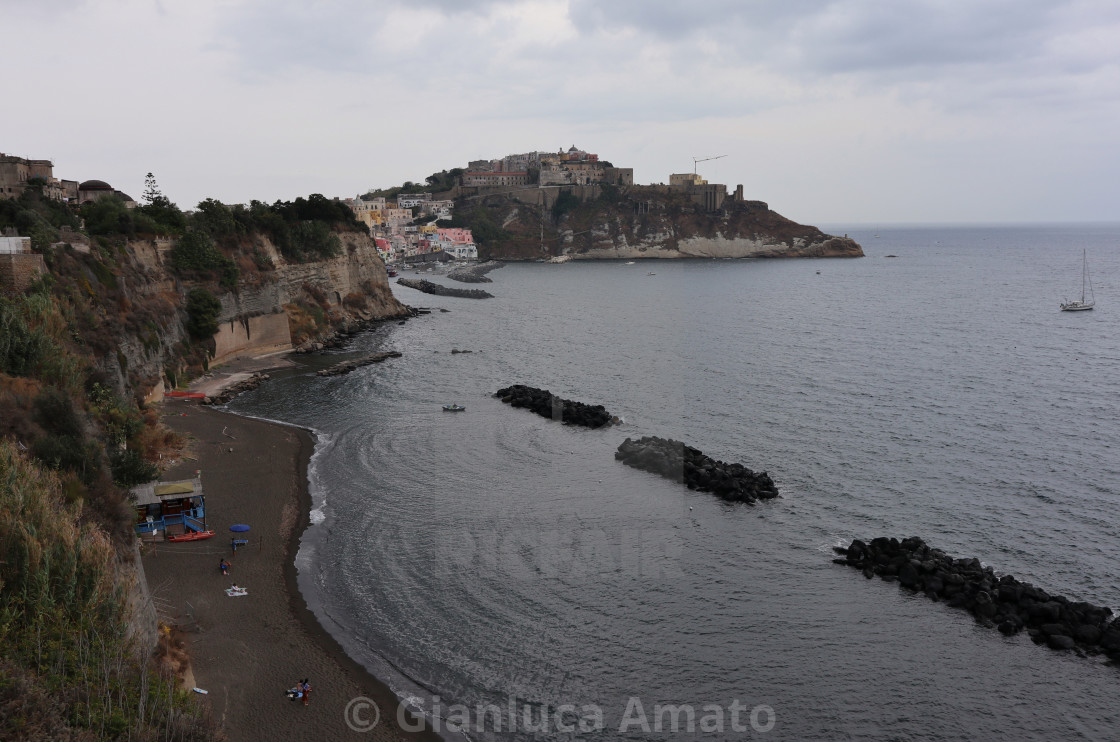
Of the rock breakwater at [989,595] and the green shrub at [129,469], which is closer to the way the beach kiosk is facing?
the rock breakwater

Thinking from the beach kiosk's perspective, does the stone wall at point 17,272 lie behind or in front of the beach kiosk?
behind

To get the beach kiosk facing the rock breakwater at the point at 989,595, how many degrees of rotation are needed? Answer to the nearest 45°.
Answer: approximately 45° to its left
